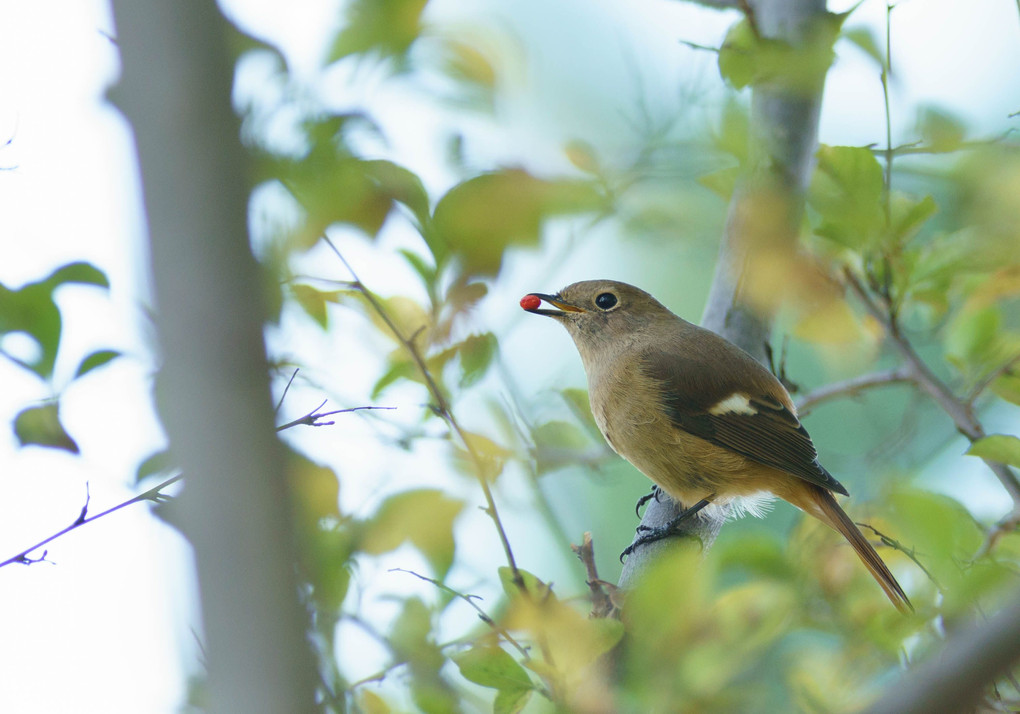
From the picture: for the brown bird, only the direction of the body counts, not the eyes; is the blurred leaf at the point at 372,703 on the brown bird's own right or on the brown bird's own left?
on the brown bird's own left

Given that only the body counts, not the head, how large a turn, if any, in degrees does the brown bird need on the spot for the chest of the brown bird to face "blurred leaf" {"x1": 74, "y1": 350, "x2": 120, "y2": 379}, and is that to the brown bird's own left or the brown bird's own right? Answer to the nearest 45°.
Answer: approximately 45° to the brown bird's own left

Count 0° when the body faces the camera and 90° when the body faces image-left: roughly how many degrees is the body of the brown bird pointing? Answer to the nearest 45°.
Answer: approximately 90°

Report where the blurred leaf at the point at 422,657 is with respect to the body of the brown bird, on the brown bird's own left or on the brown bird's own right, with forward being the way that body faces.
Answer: on the brown bird's own left

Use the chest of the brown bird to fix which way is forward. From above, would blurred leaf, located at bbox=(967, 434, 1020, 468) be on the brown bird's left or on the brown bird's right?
on the brown bird's left
